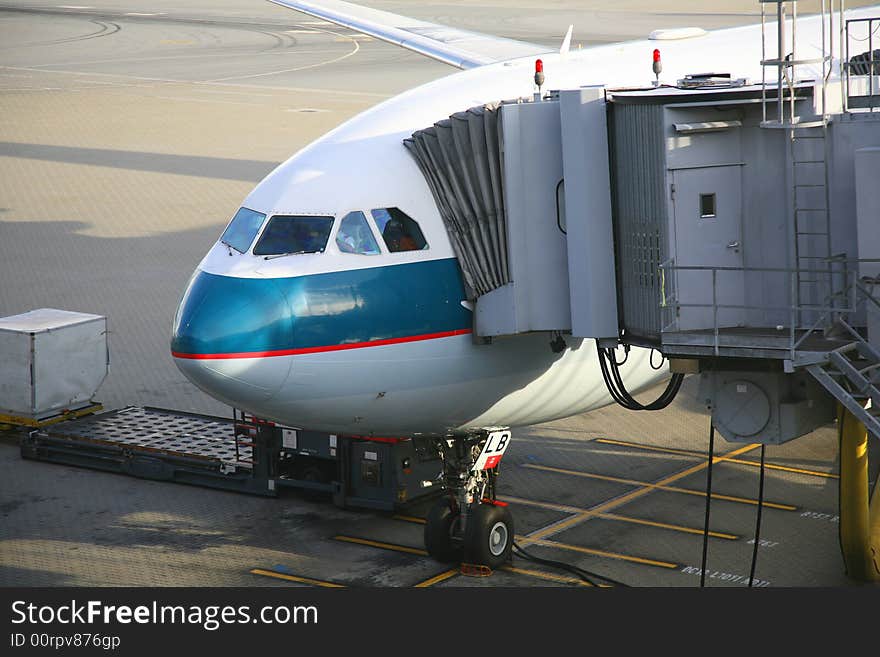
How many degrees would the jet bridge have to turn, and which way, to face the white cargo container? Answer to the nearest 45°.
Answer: approximately 45° to its right

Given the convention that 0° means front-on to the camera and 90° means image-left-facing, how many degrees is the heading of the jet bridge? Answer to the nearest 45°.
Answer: approximately 90°
